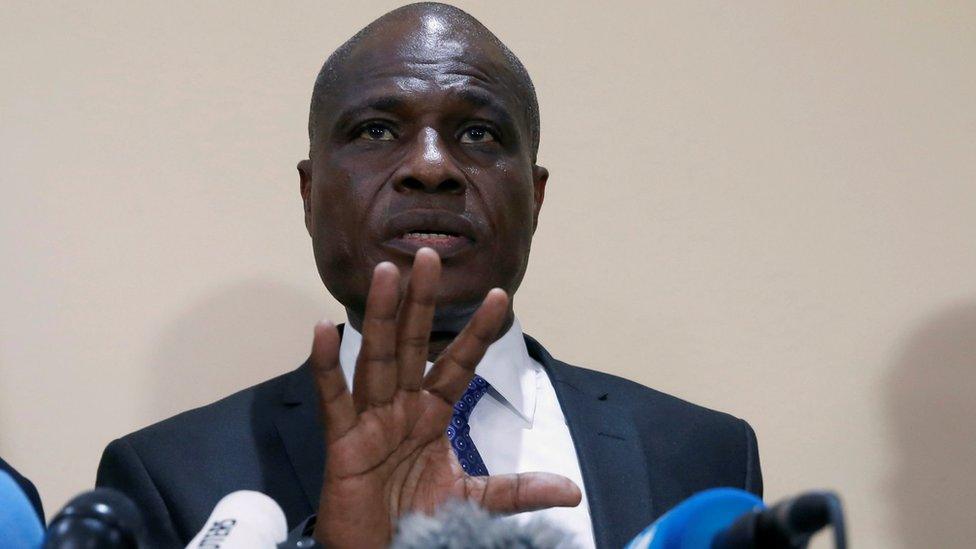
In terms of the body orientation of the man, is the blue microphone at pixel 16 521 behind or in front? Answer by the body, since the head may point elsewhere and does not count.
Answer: in front

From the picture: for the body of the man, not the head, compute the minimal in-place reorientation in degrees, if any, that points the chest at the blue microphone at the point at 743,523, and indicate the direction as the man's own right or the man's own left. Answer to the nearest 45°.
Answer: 0° — they already face it

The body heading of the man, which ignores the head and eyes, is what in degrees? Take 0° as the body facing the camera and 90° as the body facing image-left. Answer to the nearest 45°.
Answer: approximately 0°
